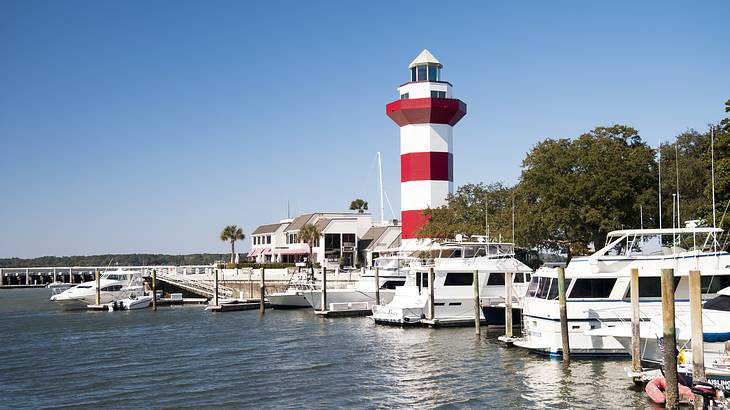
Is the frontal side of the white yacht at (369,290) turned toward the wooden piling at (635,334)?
no

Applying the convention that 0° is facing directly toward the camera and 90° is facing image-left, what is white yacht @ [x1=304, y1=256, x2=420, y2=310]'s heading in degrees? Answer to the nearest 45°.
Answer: approximately 90°

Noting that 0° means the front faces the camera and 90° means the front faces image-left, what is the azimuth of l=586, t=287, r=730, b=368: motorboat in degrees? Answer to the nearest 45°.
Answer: approximately 90°

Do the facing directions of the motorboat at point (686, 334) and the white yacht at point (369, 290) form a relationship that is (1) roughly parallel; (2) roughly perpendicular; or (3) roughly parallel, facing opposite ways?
roughly parallel

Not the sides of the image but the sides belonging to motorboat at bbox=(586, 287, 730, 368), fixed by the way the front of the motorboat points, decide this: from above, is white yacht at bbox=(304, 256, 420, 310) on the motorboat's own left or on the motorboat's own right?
on the motorboat's own right

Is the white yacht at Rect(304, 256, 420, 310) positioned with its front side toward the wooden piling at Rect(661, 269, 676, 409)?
no

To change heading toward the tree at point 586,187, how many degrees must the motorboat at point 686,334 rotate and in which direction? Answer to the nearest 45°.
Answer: approximately 90° to its right

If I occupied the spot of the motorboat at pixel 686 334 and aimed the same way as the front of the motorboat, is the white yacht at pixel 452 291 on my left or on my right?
on my right

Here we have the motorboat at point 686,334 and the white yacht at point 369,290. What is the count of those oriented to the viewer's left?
2
